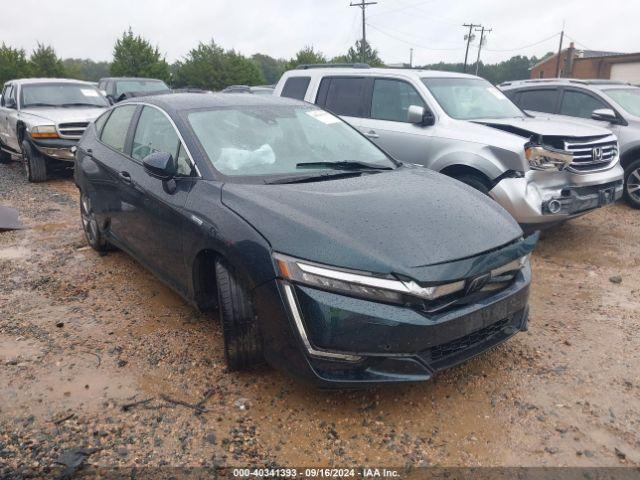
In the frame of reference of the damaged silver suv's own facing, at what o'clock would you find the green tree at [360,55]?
The green tree is roughly at 7 o'clock from the damaged silver suv.

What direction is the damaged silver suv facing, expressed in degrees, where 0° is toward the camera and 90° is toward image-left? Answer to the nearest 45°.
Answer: approximately 315°

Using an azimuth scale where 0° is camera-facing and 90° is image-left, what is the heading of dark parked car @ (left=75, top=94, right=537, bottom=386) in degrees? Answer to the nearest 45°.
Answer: approximately 315°

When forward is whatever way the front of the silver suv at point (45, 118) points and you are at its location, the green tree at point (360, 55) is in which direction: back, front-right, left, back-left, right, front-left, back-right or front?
left

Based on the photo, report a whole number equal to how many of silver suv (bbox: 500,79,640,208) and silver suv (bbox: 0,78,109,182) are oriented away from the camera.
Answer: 0

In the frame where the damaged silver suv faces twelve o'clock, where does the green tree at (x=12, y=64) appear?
The green tree is roughly at 6 o'clock from the damaged silver suv.

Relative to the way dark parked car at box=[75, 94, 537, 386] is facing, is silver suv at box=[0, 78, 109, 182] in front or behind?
behind

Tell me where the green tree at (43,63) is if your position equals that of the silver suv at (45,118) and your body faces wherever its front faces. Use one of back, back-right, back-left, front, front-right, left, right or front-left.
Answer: back-left

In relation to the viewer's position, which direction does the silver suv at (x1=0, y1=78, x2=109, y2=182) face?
facing the viewer and to the right of the viewer

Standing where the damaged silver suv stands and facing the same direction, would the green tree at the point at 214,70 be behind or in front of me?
behind

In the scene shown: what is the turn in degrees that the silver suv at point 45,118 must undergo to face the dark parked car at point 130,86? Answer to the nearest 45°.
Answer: approximately 135° to its left

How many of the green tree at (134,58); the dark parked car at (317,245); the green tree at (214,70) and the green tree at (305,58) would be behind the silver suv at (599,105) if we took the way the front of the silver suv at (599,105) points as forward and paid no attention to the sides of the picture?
3

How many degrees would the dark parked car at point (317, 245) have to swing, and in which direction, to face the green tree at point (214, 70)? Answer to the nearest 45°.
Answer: approximately 135° to its left

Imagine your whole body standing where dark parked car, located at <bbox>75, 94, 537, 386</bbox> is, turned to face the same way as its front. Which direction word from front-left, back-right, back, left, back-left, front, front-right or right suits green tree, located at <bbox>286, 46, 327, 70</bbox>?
back-left

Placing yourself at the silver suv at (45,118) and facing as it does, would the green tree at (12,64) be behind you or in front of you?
behind

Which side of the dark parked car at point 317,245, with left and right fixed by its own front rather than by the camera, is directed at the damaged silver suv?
left
